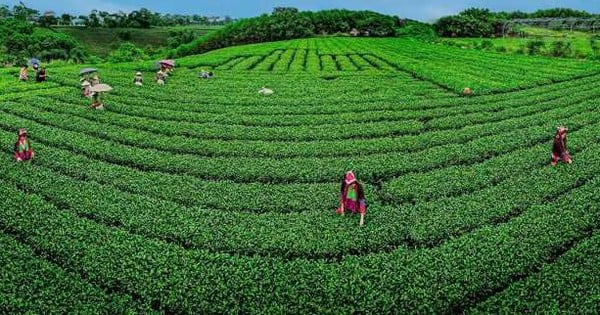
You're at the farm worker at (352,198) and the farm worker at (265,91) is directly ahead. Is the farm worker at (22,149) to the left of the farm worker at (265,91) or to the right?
left

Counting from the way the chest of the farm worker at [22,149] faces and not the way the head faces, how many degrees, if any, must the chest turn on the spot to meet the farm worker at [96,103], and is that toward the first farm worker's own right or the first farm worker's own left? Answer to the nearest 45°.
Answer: approximately 135° to the first farm worker's own left

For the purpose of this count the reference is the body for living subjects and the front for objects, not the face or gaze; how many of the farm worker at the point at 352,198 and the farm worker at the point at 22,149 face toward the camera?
2

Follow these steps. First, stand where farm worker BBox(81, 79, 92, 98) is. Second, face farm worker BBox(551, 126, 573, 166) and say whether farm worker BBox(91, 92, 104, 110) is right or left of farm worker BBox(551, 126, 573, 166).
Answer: right

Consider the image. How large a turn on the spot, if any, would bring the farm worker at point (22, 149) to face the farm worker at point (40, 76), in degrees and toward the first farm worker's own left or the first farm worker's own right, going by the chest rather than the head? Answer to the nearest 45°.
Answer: approximately 180°

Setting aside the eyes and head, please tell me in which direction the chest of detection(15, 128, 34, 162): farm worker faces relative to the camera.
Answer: toward the camera

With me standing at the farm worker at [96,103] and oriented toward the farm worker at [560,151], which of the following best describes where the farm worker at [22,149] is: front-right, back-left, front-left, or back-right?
front-right

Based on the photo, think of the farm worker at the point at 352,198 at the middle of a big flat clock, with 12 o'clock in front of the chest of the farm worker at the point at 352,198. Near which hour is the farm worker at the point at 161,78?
the farm worker at the point at 161,78 is roughly at 5 o'clock from the farm worker at the point at 352,198.

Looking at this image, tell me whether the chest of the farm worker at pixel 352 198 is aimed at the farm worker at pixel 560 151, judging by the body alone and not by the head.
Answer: no

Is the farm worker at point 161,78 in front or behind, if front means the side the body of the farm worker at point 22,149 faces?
behind

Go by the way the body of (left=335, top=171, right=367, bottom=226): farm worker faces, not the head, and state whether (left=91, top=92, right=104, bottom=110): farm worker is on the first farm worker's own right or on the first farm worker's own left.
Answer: on the first farm worker's own right

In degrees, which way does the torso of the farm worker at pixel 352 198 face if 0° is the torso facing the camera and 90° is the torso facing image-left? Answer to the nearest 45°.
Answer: approximately 0°
